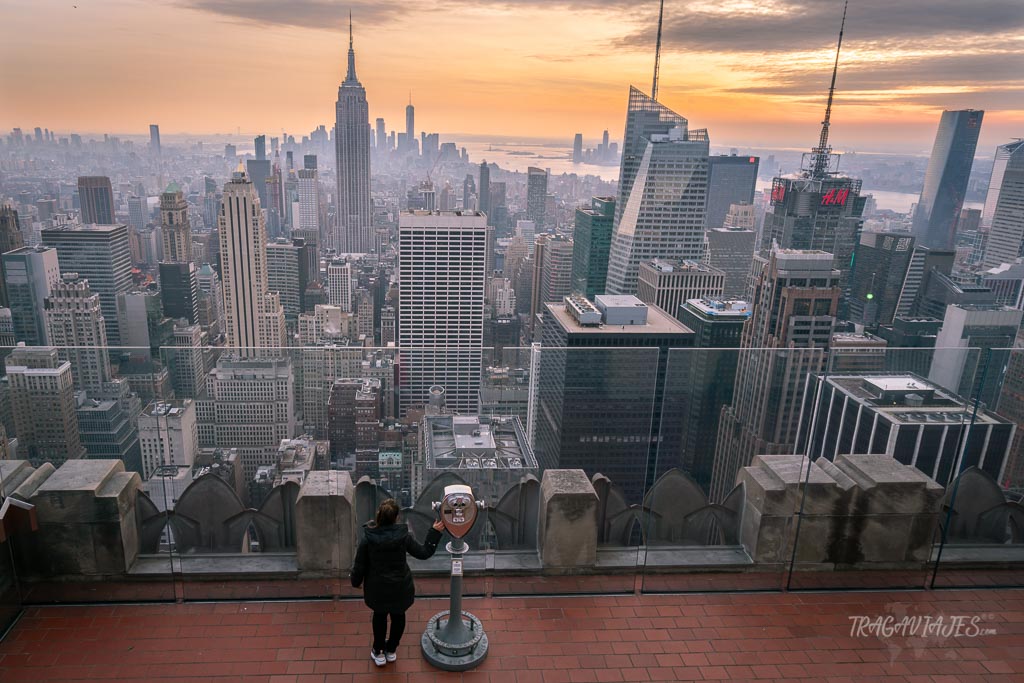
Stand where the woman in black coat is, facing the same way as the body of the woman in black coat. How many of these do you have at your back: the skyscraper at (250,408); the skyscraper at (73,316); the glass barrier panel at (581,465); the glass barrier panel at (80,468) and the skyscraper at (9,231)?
0

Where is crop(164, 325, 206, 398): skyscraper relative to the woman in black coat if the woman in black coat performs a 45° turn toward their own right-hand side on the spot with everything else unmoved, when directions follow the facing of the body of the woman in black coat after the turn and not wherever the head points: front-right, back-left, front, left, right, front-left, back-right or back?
left

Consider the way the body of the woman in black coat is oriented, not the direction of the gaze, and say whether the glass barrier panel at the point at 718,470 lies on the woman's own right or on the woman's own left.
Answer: on the woman's own right

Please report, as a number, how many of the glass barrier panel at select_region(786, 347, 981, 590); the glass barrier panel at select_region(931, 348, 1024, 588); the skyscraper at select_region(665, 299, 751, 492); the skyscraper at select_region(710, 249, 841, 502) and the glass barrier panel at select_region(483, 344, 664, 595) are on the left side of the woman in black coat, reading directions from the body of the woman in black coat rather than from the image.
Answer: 0

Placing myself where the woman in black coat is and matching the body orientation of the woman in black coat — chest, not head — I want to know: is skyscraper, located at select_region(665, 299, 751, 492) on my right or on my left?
on my right

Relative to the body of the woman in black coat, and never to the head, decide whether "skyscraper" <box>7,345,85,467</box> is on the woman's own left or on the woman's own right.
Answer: on the woman's own left

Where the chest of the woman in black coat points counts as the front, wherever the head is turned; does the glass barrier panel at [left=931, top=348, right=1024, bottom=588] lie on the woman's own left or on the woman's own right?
on the woman's own right

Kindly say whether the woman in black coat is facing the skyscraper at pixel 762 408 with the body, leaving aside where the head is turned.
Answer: no

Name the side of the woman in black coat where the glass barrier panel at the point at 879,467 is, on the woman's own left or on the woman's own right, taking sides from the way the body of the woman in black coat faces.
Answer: on the woman's own right

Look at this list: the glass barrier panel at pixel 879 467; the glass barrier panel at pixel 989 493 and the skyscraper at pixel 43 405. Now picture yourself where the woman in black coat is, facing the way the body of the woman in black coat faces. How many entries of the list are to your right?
2

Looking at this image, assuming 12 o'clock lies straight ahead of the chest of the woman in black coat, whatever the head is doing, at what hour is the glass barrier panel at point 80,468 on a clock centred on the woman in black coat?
The glass barrier panel is roughly at 10 o'clock from the woman in black coat.

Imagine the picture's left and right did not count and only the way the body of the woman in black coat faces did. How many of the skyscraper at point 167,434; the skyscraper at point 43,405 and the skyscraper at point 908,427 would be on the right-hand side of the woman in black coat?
1

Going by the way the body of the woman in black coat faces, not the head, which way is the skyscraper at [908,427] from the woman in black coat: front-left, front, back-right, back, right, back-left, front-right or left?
right

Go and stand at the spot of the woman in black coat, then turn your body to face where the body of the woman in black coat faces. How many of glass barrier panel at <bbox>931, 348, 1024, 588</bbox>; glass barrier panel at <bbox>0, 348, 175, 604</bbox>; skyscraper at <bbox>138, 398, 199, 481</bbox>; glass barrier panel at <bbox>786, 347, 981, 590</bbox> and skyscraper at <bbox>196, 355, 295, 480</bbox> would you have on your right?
2

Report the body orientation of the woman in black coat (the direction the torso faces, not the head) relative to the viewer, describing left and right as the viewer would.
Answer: facing away from the viewer
